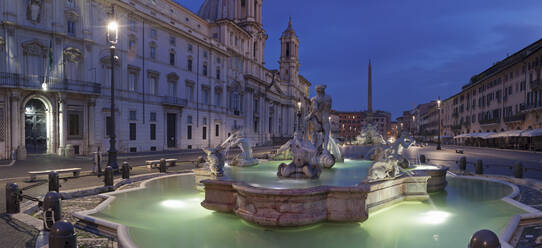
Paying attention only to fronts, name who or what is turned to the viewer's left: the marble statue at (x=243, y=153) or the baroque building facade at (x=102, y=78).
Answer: the marble statue

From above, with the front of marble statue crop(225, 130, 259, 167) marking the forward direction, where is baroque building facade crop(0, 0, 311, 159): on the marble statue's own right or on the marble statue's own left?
on the marble statue's own right

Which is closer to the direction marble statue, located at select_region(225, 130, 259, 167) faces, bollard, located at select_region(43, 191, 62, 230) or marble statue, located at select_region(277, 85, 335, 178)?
the bollard

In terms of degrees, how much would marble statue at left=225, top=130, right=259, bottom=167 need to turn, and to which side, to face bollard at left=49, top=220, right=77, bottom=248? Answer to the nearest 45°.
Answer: approximately 90° to its left

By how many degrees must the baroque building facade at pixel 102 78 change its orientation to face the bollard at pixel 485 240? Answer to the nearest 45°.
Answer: approximately 45° to its right

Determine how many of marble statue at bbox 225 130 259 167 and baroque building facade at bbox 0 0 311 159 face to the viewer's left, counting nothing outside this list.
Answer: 1

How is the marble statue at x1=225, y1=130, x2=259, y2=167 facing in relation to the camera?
to the viewer's left

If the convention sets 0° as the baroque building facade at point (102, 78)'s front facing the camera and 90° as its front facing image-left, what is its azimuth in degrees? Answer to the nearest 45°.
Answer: approximately 315°
